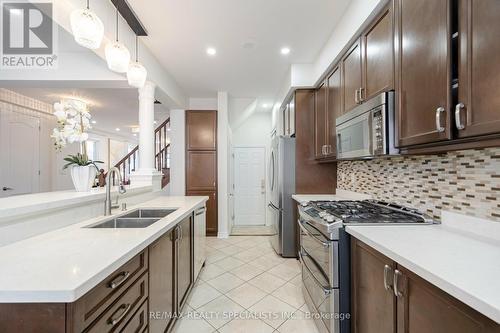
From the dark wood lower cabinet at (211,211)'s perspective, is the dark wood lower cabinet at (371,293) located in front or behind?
in front

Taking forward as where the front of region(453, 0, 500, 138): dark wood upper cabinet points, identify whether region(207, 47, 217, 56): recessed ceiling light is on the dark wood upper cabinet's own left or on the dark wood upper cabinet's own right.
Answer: on the dark wood upper cabinet's own right

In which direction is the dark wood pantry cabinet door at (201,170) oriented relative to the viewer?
toward the camera

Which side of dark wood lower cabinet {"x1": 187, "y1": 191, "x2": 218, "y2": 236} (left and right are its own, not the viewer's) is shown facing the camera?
front

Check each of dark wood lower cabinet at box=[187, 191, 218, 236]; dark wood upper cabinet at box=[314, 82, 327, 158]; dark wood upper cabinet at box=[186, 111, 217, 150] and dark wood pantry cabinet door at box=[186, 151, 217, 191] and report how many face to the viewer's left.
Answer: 1

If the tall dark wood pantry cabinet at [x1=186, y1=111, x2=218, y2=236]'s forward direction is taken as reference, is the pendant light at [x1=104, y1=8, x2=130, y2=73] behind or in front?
in front

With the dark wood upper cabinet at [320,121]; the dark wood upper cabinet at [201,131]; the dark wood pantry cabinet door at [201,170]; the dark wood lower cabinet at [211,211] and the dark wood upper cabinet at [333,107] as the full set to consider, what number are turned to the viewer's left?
2

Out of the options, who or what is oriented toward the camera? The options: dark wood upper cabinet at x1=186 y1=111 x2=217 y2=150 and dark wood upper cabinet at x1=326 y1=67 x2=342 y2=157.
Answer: dark wood upper cabinet at x1=186 y1=111 x2=217 y2=150

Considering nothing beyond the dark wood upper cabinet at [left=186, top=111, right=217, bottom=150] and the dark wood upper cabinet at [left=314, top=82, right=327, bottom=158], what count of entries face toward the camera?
1

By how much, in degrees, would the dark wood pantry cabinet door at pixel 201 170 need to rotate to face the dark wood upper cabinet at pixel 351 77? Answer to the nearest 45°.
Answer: approximately 45° to its left

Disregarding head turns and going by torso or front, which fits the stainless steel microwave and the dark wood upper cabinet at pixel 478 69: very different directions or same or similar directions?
same or similar directions

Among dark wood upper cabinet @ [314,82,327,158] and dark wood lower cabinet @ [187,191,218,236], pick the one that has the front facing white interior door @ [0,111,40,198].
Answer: the dark wood upper cabinet

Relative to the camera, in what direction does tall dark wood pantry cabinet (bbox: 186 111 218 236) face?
facing the viewer

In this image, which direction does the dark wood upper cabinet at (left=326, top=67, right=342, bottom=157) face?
to the viewer's left

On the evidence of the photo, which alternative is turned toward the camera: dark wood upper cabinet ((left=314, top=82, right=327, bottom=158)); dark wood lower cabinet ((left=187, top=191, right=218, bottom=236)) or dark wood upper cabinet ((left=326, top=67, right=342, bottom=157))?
the dark wood lower cabinet
